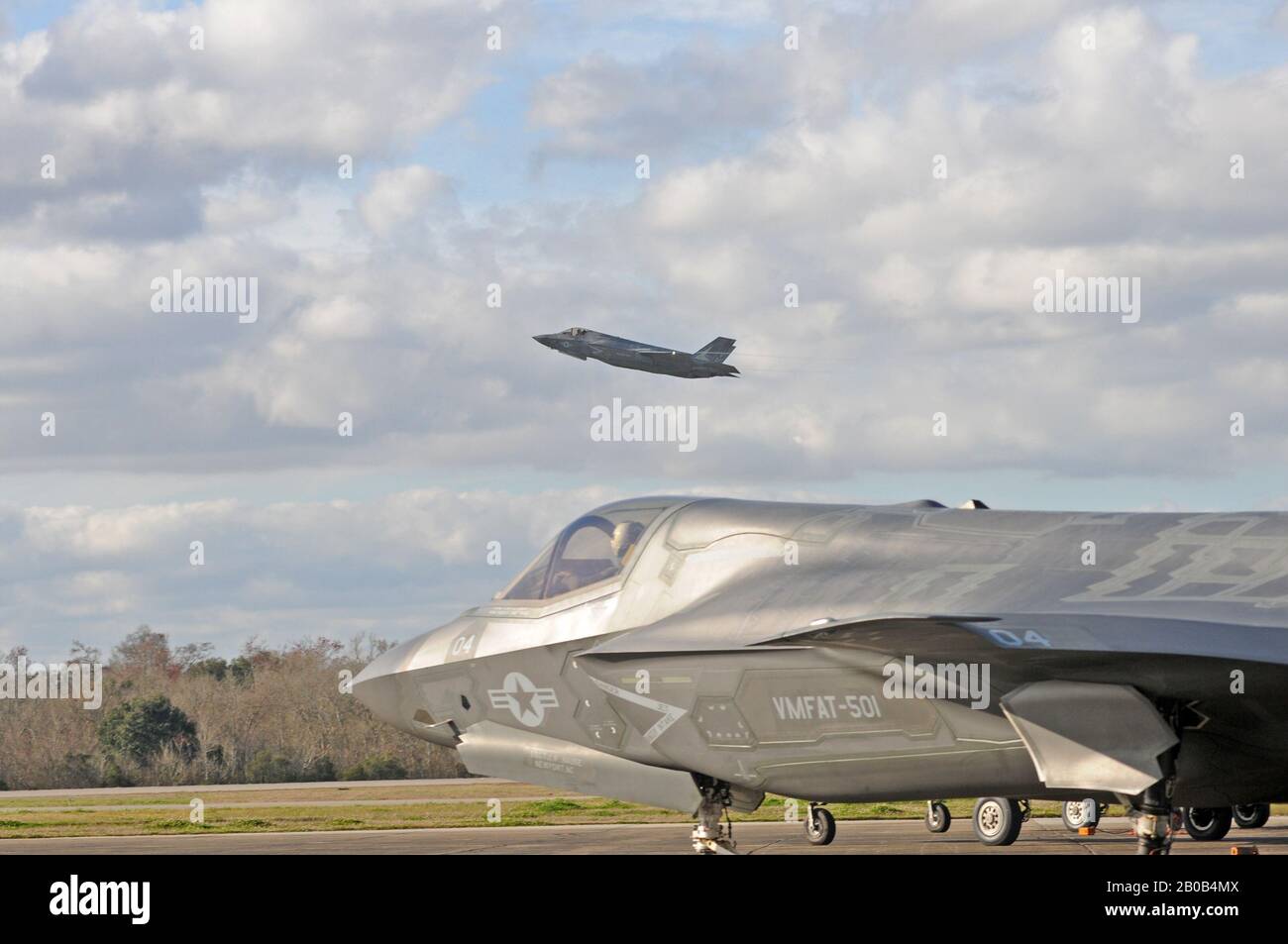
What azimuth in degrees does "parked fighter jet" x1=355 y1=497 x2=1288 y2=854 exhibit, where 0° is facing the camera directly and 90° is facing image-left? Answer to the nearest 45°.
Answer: approximately 90°
